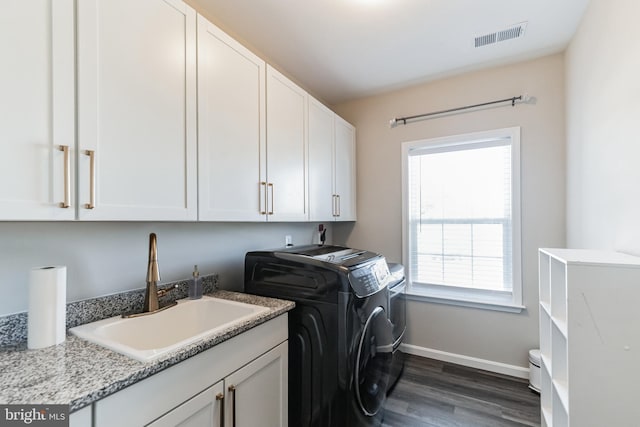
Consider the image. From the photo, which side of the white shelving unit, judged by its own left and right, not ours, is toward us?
left

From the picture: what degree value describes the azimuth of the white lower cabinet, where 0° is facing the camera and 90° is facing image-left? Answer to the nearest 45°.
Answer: approximately 315°

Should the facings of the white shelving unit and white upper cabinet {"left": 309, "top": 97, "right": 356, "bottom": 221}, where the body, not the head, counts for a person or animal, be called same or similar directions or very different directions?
very different directions

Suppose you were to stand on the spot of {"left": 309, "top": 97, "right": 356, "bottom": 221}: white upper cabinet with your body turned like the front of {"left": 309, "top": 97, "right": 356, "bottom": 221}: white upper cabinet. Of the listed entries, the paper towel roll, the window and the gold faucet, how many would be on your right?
2

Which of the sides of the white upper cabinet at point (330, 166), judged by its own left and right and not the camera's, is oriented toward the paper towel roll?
right
